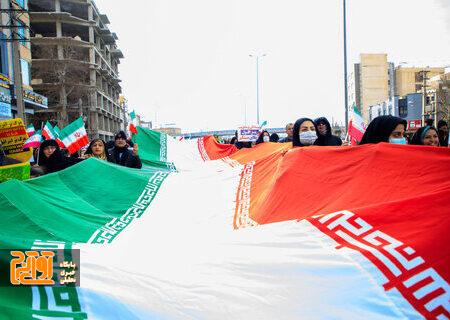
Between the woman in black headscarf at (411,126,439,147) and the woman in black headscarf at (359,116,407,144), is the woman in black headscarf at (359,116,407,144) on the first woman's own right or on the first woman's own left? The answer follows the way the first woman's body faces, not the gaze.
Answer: on the first woman's own right

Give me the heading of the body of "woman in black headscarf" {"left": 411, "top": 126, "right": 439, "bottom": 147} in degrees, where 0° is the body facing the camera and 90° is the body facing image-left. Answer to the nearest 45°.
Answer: approximately 315°

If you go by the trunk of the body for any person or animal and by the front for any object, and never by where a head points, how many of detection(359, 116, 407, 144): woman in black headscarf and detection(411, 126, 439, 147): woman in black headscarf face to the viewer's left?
0

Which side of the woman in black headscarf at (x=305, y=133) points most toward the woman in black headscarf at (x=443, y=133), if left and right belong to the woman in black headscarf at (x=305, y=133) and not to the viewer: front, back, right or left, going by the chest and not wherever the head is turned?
left

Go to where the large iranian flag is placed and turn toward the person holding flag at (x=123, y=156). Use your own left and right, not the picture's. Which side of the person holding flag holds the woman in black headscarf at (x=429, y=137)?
right

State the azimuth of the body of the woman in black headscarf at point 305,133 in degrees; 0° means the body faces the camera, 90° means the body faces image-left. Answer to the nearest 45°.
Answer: approximately 315°

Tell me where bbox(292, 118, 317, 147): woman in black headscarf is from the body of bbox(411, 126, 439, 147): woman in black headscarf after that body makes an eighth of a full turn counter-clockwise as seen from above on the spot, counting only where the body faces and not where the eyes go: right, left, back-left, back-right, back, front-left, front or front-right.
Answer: back

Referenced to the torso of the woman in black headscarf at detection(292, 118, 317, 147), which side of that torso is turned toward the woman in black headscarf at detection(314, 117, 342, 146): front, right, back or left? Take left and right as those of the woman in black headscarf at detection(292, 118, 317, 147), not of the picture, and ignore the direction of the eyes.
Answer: left
